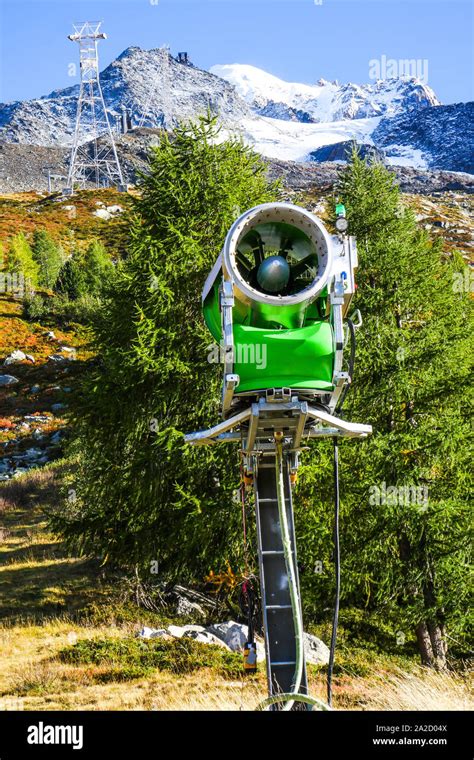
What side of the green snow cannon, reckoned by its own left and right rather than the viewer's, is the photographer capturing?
front

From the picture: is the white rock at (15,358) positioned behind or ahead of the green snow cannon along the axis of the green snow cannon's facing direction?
behind

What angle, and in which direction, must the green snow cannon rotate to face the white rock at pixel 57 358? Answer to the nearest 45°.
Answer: approximately 180°

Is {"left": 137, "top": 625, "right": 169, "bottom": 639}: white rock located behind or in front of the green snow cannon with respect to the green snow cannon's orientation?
behind
